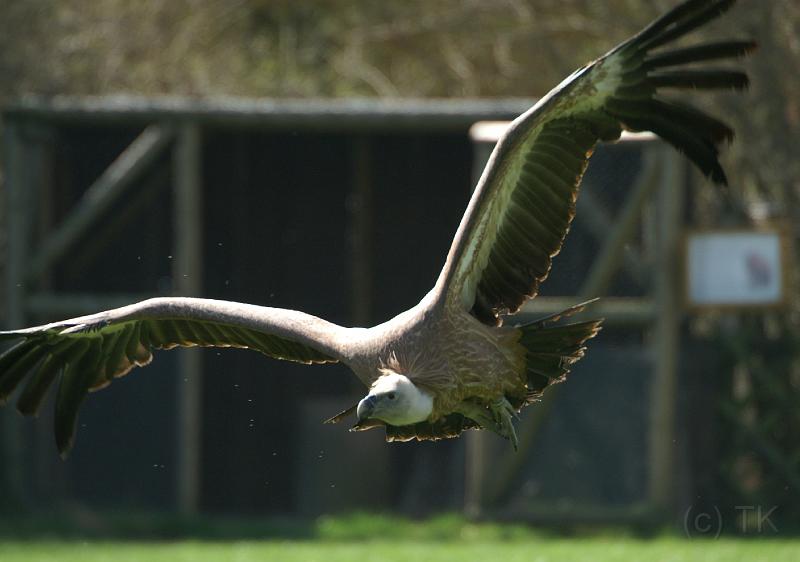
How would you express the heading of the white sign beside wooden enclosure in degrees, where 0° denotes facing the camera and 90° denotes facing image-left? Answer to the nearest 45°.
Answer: approximately 0°

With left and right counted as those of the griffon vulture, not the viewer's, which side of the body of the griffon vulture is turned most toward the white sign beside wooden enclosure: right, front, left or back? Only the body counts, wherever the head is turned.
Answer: back

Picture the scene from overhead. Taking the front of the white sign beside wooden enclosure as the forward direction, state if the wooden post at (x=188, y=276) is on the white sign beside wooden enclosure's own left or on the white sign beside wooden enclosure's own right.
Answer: on the white sign beside wooden enclosure's own right

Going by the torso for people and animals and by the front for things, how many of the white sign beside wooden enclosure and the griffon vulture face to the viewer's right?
0

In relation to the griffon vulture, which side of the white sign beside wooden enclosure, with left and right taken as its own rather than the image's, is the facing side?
front

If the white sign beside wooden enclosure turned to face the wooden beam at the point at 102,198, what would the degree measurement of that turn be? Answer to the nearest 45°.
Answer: approximately 90° to its right

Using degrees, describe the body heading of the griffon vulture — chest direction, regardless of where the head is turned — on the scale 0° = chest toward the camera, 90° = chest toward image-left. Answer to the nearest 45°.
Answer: approximately 45°

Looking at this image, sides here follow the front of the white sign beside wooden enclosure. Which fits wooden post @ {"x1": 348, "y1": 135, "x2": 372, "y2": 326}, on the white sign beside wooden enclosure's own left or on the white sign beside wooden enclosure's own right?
on the white sign beside wooden enclosure's own right

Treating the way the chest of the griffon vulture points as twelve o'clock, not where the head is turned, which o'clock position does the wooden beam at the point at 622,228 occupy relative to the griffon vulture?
The wooden beam is roughly at 5 o'clock from the griffon vulture.

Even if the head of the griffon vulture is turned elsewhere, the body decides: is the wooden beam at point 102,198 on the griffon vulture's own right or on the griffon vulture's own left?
on the griffon vulture's own right

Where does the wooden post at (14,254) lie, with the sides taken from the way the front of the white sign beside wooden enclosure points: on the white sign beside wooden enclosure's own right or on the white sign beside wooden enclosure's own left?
on the white sign beside wooden enclosure's own right

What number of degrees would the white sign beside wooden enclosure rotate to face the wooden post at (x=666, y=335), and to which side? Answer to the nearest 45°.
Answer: approximately 90° to its right
